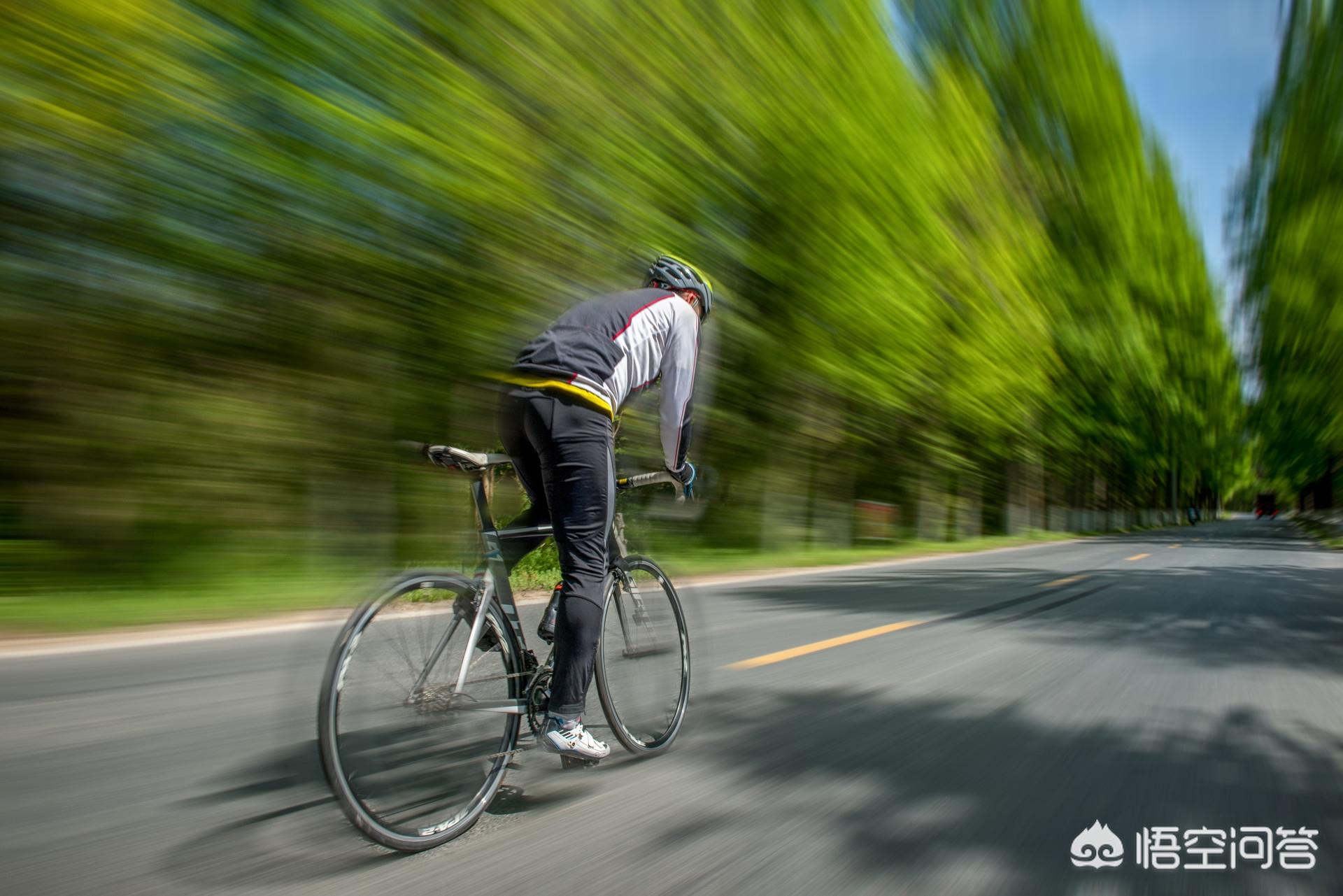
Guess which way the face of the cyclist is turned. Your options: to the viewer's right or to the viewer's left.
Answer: to the viewer's right

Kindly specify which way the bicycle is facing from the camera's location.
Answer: facing away from the viewer and to the right of the viewer

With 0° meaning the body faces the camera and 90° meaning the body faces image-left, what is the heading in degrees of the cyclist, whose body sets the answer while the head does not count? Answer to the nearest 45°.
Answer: approximately 225°
